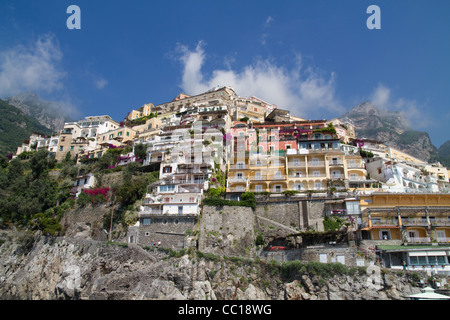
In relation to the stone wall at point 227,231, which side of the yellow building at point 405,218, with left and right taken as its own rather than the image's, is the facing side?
right

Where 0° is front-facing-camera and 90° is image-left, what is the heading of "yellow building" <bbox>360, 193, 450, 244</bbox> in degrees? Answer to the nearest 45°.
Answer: approximately 0°

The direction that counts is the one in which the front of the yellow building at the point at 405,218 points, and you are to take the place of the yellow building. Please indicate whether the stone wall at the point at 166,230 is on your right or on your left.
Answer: on your right
